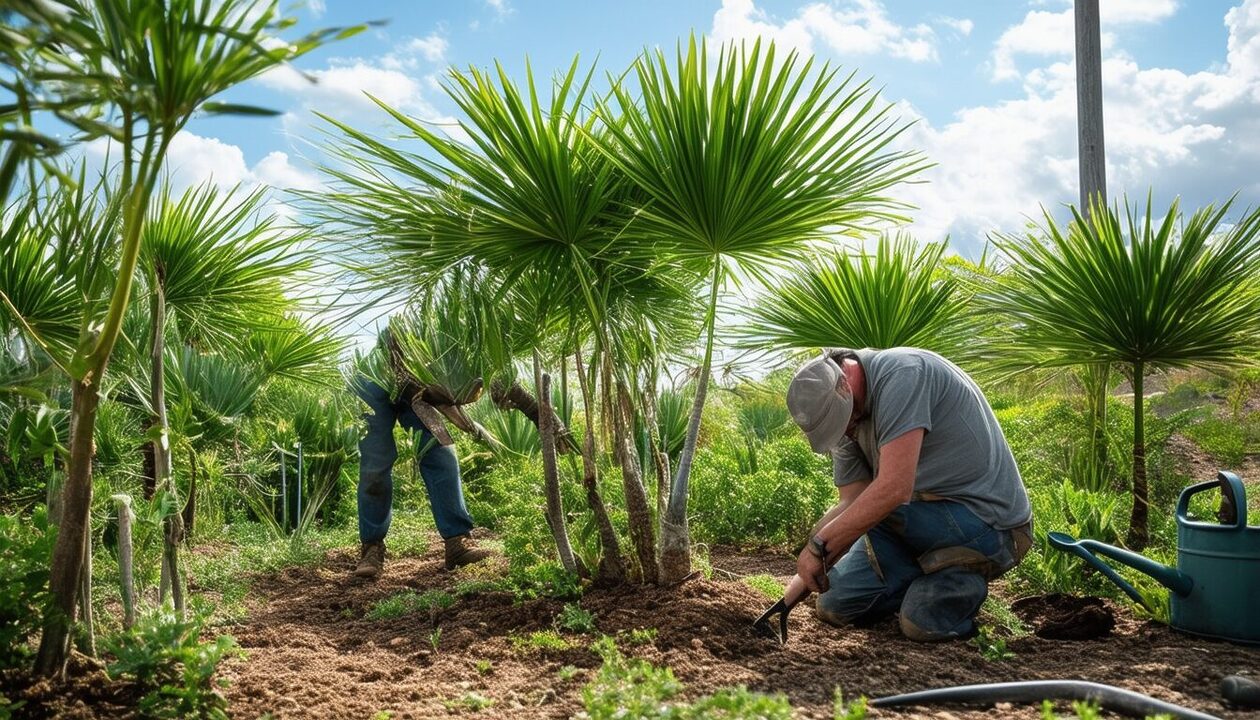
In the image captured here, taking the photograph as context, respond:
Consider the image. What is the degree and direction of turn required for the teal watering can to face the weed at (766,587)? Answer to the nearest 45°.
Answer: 0° — it already faces it

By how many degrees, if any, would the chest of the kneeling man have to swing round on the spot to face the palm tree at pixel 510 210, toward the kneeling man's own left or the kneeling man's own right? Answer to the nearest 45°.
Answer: approximately 45° to the kneeling man's own right

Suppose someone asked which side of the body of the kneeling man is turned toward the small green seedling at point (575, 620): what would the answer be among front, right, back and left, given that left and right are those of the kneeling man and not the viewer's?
front

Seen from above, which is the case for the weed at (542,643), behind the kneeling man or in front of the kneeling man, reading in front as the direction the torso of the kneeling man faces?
in front

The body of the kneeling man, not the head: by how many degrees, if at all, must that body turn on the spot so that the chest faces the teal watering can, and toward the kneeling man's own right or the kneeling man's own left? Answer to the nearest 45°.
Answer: approximately 135° to the kneeling man's own left

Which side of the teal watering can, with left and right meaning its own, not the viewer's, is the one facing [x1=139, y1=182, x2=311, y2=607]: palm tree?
front

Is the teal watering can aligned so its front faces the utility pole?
no

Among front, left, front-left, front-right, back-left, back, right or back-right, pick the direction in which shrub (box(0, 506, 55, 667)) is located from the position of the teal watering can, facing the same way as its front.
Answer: front-left

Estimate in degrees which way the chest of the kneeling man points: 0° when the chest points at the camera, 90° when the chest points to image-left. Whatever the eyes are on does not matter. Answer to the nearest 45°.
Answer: approximately 45°

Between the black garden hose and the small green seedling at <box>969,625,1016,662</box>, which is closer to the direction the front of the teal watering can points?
the small green seedling

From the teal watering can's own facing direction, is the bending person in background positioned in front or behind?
in front

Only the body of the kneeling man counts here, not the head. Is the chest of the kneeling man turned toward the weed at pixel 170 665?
yes

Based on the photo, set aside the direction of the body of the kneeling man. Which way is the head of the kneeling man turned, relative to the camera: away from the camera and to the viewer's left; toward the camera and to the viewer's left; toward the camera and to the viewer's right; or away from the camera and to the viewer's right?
toward the camera and to the viewer's left

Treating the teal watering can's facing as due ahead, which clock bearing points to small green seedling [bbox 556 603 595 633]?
The small green seedling is roughly at 11 o'clock from the teal watering can.

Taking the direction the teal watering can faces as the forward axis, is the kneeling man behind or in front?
in front

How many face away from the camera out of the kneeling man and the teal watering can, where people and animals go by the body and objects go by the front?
0

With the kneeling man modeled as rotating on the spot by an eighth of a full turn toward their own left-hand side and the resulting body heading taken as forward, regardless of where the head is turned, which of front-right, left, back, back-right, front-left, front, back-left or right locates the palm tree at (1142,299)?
back-left

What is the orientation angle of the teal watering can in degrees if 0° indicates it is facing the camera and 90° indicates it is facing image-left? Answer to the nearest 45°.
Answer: approximately 90°
